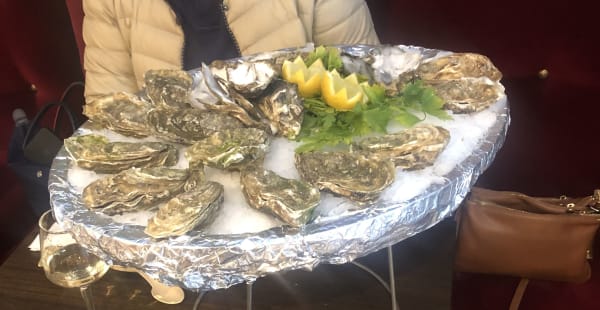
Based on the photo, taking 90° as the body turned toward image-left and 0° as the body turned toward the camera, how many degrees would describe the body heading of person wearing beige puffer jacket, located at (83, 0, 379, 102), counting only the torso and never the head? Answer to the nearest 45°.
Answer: approximately 0°

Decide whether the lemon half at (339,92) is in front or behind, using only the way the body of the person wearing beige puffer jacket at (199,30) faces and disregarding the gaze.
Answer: in front

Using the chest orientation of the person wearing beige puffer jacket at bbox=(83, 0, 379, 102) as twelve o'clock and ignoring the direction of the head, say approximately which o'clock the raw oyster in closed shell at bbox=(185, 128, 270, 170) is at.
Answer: The raw oyster in closed shell is roughly at 12 o'clock from the person wearing beige puffer jacket.

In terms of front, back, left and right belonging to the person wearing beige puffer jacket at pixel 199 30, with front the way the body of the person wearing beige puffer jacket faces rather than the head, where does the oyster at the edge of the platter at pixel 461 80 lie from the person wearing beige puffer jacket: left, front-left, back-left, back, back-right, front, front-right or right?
front-left

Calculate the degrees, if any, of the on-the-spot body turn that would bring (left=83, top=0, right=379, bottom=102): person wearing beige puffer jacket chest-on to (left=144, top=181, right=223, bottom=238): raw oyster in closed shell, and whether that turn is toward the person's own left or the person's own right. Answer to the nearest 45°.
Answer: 0° — they already face it

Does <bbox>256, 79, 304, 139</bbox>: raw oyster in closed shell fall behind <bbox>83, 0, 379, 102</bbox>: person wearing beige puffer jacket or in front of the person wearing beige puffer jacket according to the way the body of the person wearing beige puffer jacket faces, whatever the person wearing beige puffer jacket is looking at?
in front

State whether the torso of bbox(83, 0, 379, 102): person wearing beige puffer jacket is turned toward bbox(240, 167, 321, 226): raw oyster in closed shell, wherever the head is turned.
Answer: yes

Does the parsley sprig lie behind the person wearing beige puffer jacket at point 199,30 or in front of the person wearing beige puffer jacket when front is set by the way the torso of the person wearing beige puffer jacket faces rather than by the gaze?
in front
